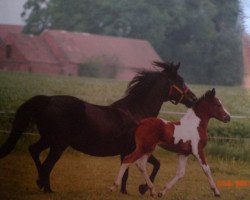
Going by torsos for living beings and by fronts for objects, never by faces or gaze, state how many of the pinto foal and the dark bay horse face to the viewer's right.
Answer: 2

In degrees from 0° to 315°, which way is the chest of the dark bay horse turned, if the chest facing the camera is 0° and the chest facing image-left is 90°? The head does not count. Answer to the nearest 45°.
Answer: approximately 270°

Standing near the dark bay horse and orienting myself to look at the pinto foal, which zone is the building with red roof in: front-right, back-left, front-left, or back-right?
back-left

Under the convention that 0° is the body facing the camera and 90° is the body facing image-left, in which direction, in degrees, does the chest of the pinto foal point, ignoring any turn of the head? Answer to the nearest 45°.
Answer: approximately 270°

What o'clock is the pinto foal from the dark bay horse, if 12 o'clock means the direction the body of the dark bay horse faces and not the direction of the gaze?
The pinto foal is roughly at 12 o'clock from the dark bay horse.
